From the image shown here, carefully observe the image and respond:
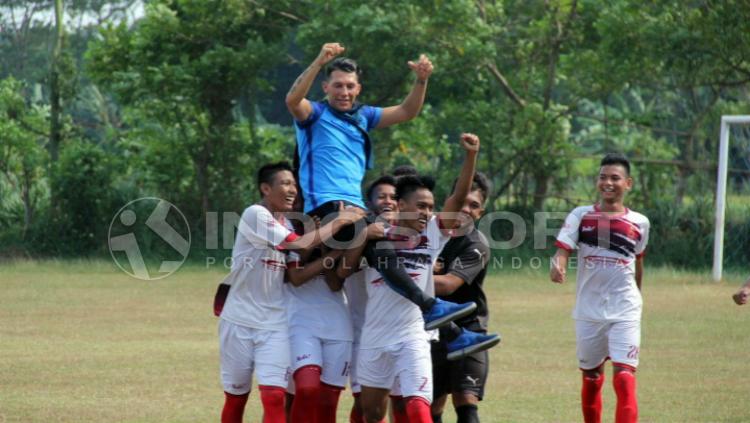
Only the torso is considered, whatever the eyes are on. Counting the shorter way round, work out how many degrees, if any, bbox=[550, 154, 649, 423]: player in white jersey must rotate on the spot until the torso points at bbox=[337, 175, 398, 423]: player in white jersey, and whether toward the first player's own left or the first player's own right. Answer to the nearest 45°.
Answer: approximately 45° to the first player's own right

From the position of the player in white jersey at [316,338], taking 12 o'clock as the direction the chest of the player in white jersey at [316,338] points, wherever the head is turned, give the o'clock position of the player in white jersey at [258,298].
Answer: the player in white jersey at [258,298] is roughly at 4 o'clock from the player in white jersey at [316,338].

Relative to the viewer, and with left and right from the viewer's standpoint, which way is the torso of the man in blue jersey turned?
facing the viewer and to the right of the viewer

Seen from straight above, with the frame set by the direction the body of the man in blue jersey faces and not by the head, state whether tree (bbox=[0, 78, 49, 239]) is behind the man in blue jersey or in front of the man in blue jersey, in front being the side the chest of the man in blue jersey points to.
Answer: behind

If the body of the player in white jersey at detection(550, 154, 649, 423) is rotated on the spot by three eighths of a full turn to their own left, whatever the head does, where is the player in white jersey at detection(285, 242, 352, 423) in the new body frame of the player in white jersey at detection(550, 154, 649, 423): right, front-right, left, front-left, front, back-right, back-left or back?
back

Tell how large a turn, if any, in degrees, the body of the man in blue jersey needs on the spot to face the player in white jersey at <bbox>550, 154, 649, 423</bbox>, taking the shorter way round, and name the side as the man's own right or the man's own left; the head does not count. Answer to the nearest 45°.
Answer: approximately 45° to the man's own left

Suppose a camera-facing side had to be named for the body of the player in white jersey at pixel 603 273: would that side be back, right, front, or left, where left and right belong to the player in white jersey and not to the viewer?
front

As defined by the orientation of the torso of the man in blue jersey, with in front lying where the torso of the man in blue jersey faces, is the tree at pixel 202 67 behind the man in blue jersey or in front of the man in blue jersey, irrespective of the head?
behind

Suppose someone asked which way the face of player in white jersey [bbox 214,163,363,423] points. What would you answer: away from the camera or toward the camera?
toward the camera

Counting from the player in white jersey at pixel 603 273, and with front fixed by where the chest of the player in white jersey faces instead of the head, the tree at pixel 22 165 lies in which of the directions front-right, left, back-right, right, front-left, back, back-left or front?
back-right

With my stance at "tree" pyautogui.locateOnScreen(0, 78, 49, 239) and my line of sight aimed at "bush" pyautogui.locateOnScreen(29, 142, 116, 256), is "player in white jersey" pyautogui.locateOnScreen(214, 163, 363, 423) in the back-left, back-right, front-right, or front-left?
front-right

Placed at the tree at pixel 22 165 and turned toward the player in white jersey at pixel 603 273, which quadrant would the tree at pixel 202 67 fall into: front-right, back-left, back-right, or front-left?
front-left

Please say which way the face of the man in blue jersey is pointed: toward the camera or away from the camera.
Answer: toward the camera
